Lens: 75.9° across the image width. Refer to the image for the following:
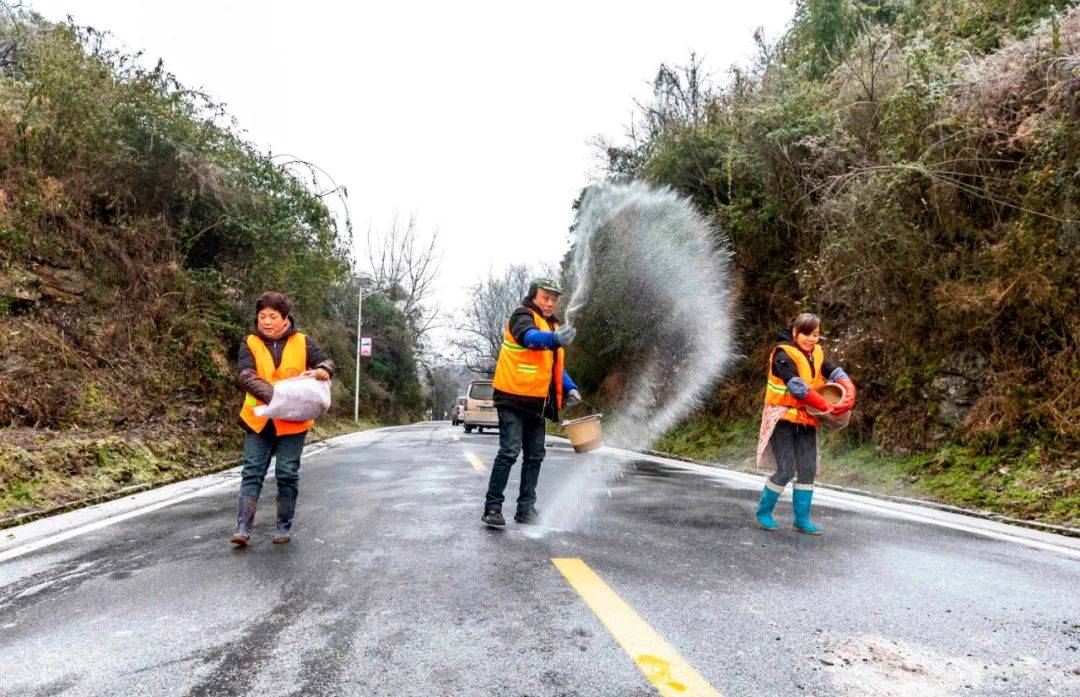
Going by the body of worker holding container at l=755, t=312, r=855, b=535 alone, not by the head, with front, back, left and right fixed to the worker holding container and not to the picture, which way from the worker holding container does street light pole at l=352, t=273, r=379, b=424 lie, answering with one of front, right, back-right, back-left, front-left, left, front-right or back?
back

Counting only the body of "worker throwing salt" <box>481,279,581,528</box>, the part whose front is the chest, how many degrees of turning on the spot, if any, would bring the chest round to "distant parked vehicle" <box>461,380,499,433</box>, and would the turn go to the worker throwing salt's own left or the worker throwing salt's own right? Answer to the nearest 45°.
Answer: approximately 135° to the worker throwing salt's own left

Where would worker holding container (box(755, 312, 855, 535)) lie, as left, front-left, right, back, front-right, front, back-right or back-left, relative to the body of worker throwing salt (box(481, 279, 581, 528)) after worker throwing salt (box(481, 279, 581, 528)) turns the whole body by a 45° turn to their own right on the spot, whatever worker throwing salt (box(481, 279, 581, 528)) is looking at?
left

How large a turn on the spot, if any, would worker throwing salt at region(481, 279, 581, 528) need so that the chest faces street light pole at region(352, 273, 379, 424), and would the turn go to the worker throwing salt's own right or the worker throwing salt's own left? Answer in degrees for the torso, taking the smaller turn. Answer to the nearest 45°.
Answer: approximately 135° to the worker throwing salt's own left

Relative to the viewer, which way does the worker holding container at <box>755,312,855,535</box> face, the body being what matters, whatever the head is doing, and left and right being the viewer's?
facing the viewer and to the right of the viewer
